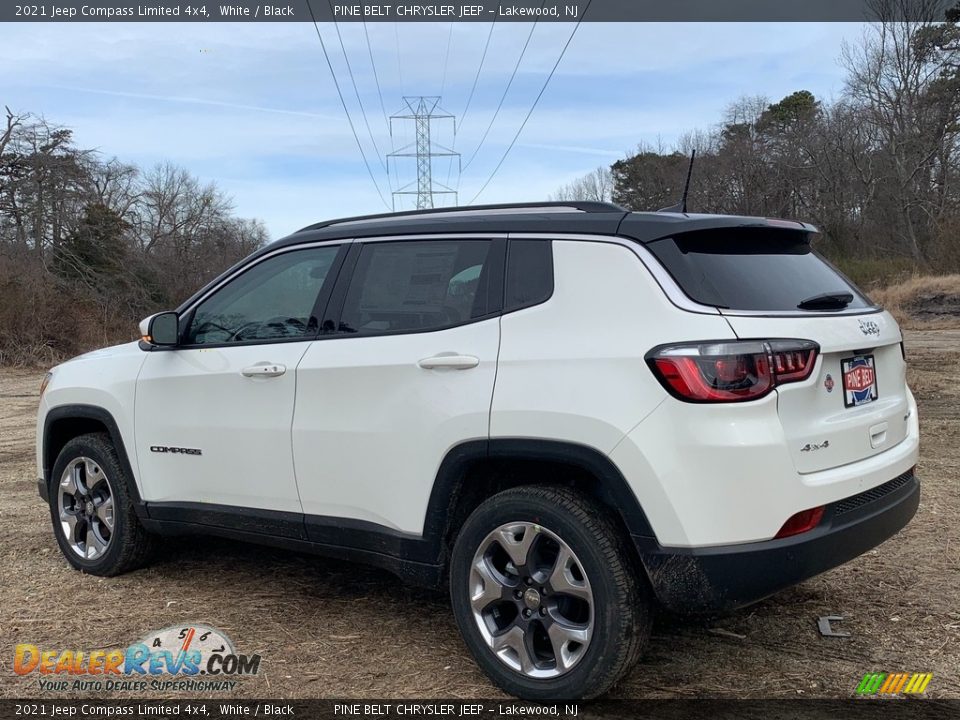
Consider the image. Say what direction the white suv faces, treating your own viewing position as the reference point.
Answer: facing away from the viewer and to the left of the viewer
